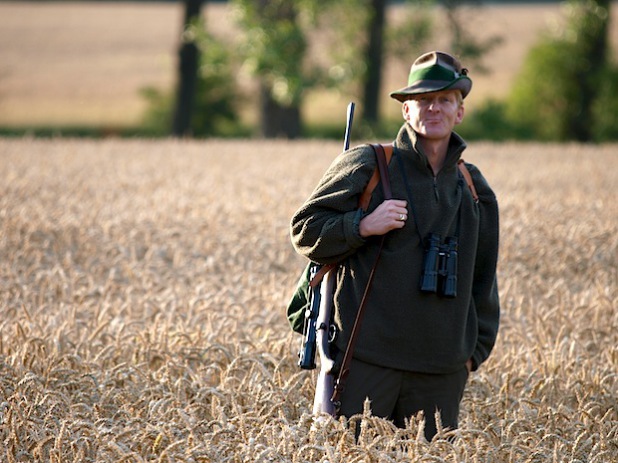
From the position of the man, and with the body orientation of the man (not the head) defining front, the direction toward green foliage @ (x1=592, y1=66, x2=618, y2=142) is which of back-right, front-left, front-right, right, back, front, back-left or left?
back-left

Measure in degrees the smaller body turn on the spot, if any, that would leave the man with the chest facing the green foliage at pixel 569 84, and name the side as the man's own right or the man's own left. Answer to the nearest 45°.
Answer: approximately 135° to the man's own left

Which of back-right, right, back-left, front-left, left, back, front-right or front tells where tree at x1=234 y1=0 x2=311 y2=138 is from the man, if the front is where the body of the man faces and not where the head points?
back-left

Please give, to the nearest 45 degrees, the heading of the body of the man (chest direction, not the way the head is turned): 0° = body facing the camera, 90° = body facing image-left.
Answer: approximately 315°

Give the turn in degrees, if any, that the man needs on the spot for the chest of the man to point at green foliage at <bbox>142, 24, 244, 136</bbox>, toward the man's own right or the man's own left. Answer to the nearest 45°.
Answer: approximately 135° to the man's own left
